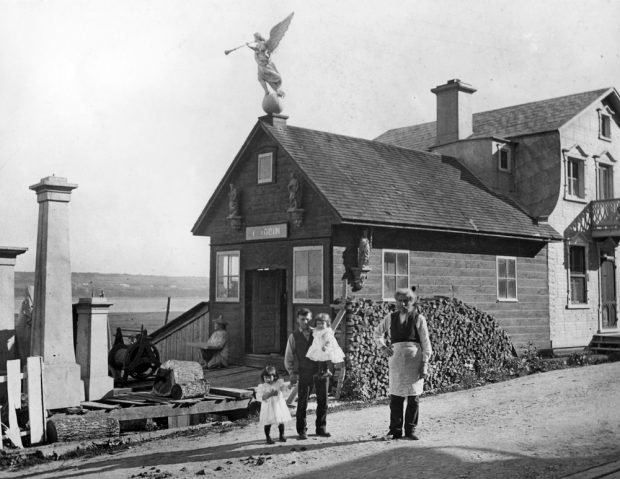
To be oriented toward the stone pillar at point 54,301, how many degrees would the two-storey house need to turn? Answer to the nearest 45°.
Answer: approximately 90° to its right

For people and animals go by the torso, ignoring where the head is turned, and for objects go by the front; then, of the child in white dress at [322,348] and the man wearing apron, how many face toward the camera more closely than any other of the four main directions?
2

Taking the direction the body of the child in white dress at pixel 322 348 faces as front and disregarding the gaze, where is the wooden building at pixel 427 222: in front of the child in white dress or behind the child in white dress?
behind

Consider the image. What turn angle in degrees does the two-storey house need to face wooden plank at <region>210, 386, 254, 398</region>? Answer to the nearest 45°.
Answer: approximately 90° to its right

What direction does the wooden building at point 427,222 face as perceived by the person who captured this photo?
facing the viewer and to the left of the viewer

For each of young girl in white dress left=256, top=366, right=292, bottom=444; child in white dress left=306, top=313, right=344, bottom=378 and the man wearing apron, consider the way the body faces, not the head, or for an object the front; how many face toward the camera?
3
